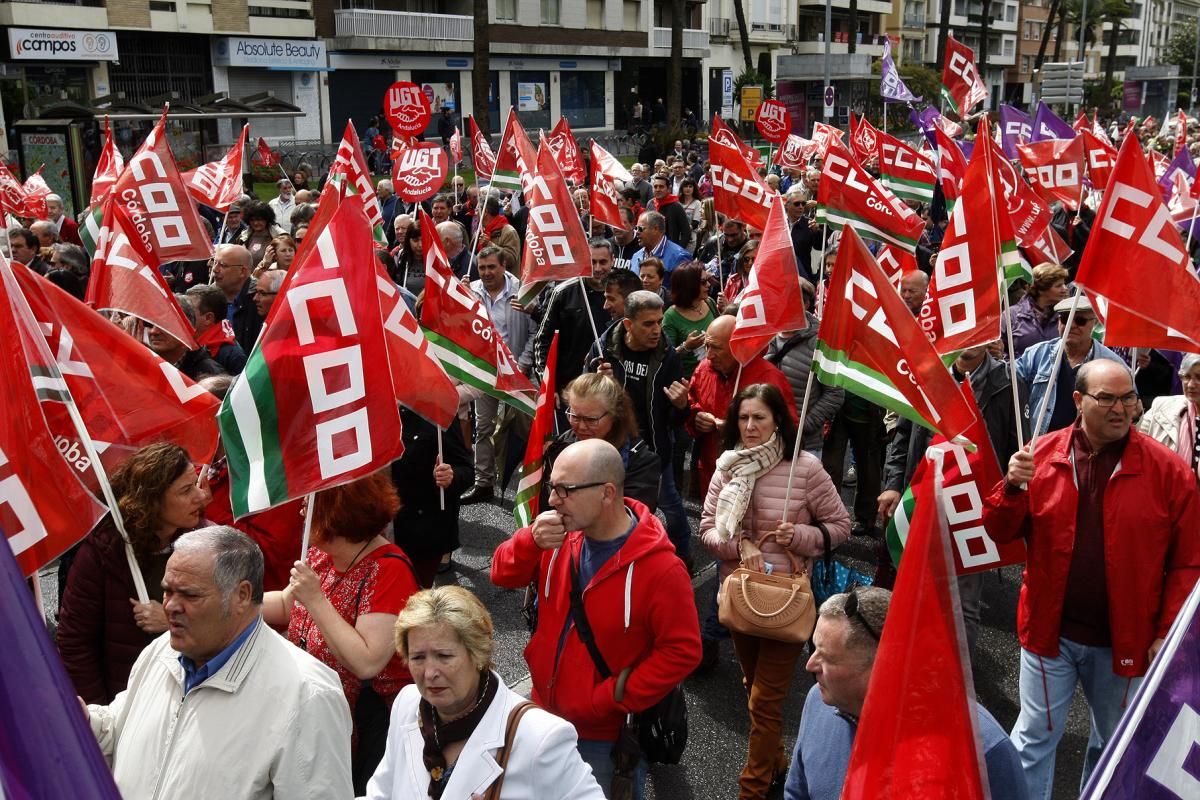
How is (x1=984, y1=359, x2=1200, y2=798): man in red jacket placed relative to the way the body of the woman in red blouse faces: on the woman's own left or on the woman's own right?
on the woman's own left

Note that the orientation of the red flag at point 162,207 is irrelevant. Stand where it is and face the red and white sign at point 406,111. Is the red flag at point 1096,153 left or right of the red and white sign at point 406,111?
right

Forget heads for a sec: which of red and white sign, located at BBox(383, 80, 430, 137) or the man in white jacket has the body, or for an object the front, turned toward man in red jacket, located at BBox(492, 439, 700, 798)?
the red and white sign

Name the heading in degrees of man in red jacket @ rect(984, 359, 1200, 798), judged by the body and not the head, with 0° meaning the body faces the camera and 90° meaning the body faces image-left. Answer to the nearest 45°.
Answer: approximately 0°

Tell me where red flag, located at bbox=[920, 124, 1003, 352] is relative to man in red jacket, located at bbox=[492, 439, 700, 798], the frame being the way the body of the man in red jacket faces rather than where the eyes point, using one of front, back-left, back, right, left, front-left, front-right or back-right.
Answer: back

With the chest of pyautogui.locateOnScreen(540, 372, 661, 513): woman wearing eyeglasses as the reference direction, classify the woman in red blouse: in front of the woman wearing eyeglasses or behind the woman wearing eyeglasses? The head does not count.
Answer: in front

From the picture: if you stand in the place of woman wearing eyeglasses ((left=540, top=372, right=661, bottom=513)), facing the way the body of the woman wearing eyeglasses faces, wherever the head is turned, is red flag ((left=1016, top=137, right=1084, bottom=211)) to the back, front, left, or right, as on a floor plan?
back

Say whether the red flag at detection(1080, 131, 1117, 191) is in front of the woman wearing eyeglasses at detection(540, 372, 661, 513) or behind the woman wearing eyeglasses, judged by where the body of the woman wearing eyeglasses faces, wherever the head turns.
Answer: behind

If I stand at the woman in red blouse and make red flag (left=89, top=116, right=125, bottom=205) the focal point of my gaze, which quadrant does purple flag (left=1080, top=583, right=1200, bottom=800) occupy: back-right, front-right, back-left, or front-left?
back-right
